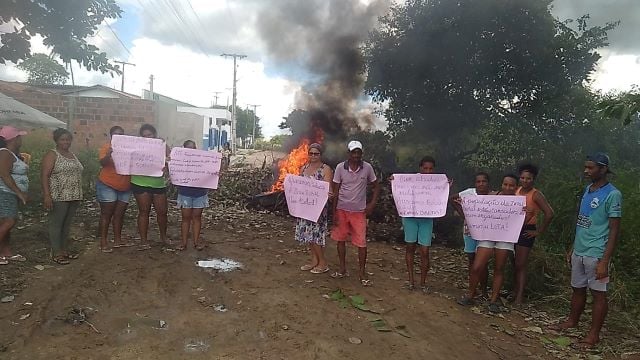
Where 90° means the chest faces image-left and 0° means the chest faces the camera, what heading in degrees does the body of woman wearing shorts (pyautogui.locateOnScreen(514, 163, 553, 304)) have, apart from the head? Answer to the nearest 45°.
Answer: approximately 45°

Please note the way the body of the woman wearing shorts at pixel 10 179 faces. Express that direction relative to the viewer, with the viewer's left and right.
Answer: facing to the right of the viewer

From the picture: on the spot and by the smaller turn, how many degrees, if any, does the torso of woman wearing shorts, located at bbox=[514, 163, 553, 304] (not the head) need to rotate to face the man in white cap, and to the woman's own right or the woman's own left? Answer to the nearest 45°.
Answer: approximately 45° to the woman's own right

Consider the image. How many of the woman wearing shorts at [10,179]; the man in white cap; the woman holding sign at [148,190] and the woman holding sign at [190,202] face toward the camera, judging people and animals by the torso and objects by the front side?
3

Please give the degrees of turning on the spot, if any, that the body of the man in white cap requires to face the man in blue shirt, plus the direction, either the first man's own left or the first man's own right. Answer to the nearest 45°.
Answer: approximately 45° to the first man's own left

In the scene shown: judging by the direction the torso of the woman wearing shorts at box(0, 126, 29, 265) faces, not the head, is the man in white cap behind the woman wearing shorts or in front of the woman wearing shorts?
in front

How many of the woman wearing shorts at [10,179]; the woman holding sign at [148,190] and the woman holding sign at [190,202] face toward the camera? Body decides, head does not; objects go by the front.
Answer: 2

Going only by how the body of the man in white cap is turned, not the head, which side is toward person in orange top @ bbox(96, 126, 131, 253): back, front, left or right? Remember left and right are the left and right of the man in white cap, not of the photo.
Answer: right

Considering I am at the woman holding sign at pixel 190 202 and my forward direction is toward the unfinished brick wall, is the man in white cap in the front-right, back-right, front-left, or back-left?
back-right

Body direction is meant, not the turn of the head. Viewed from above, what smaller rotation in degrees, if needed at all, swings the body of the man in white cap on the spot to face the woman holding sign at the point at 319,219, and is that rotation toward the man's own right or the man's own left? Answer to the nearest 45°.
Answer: approximately 90° to the man's own right

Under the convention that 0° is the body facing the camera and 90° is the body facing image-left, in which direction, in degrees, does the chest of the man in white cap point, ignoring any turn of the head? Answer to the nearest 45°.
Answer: approximately 0°

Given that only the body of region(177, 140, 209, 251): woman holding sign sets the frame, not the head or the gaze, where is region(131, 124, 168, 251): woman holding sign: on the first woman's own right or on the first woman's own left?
on the first woman's own right

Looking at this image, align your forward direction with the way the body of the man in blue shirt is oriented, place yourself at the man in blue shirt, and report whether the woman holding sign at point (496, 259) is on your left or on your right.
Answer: on your right
